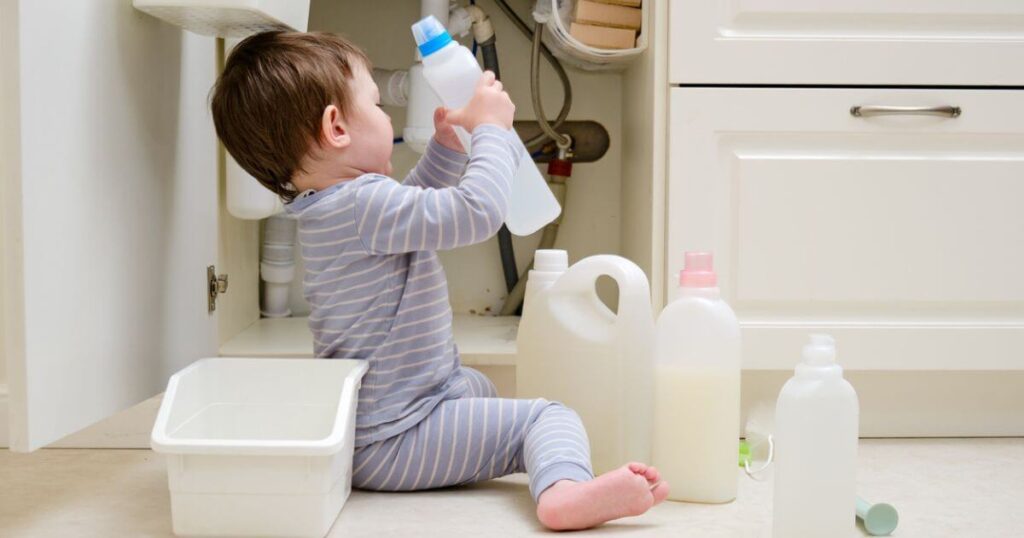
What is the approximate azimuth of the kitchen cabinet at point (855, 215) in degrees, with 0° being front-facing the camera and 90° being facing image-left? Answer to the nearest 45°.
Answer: approximately 0°

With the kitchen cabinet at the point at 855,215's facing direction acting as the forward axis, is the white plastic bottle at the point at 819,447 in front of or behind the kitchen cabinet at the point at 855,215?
in front

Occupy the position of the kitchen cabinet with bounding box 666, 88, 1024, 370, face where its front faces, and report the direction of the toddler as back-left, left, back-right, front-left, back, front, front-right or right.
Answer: front-right

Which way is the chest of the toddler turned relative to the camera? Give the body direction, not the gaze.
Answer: to the viewer's right

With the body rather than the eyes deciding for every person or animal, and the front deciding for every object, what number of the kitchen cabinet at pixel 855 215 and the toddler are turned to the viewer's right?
1

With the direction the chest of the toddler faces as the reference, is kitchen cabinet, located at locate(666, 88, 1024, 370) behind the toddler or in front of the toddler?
in front

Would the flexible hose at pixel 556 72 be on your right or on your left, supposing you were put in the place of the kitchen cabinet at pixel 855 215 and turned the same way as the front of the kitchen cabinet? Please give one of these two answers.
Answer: on your right
